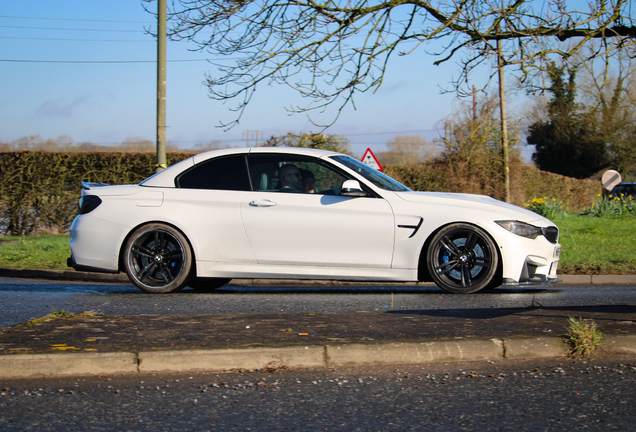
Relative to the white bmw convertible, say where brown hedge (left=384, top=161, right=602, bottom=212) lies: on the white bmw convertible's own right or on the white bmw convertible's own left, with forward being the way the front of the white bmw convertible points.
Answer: on the white bmw convertible's own left

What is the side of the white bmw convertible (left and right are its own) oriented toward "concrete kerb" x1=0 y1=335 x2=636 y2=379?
right

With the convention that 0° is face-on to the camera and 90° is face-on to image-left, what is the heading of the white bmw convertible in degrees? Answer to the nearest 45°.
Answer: approximately 270°

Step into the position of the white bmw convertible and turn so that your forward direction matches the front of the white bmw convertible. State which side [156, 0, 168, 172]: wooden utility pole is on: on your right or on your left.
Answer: on your left

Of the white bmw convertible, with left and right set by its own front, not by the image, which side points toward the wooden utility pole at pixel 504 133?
left

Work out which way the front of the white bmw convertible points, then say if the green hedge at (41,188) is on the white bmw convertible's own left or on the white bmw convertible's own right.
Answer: on the white bmw convertible's own left
